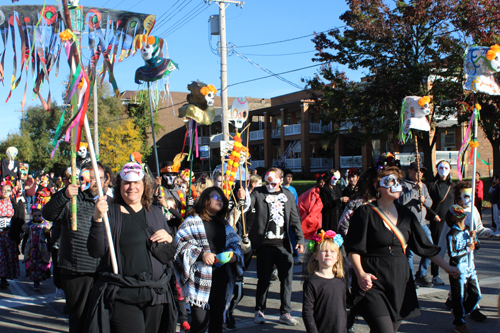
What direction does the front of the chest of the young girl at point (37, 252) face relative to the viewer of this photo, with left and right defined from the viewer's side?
facing the viewer

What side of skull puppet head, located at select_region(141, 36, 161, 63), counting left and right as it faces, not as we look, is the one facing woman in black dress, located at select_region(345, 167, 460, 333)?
left

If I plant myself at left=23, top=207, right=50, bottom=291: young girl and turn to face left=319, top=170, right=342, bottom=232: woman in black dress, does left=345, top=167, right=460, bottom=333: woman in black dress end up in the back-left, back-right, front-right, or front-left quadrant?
front-right

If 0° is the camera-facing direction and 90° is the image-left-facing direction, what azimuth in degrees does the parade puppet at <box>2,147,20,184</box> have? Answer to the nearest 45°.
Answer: approximately 0°

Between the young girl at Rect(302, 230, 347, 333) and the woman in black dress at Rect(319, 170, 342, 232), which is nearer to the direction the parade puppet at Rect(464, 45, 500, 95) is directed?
the young girl

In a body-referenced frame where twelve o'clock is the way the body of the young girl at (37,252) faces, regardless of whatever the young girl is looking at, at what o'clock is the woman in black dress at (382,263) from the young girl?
The woman in black dress is roughly at 11 o'clock from the young girl.

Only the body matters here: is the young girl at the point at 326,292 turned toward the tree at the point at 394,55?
no

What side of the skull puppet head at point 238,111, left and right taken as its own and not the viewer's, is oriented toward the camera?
front

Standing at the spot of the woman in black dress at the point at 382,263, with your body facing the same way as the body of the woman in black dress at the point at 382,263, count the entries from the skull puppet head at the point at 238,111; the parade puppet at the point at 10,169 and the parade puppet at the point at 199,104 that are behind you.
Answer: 3

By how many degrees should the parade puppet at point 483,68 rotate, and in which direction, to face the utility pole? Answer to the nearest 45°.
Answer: approximately 180°

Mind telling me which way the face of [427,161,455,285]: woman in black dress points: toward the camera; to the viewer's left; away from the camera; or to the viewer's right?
toward the camera

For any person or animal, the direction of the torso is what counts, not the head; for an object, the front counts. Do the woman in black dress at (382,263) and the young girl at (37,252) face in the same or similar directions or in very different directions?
same or similar directions

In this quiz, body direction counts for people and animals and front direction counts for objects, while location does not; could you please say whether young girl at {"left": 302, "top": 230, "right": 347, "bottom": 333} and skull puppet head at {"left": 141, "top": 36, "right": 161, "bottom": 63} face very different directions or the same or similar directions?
same or similar directions

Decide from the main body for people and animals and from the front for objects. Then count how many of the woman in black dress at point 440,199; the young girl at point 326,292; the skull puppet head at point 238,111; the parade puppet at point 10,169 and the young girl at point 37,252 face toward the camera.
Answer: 5
